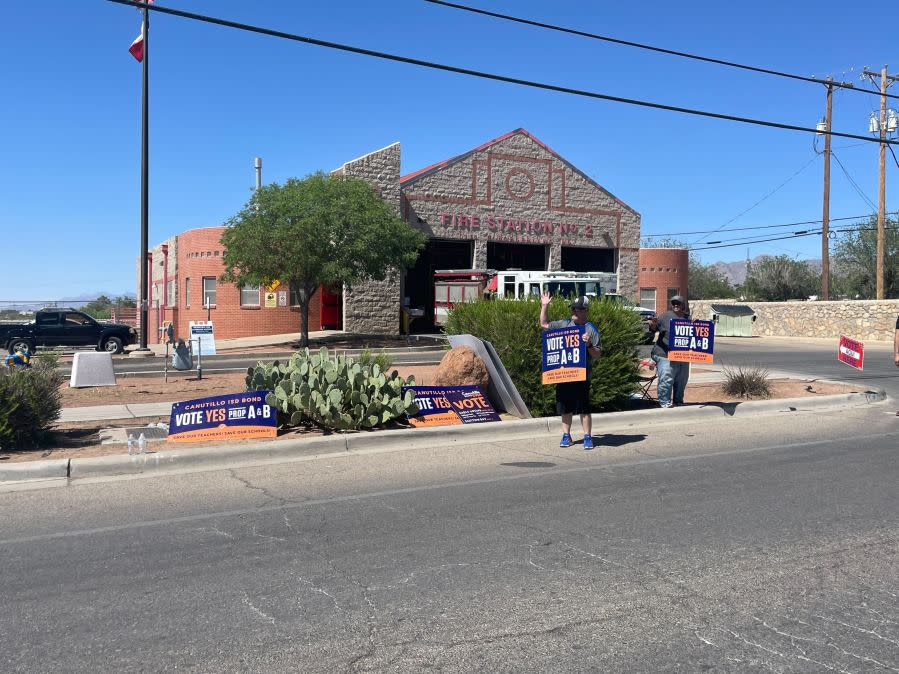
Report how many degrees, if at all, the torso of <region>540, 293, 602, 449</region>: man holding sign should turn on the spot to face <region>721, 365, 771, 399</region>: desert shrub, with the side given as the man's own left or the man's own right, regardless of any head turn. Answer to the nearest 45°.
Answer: approximately 135° to the man's own left

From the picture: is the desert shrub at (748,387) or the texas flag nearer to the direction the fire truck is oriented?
the desert shrub

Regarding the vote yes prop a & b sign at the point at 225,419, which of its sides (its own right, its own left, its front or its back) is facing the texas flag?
back

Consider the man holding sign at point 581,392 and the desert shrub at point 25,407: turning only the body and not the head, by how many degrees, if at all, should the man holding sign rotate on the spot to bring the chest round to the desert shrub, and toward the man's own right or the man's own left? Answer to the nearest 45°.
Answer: approximately 90° to the man's own right

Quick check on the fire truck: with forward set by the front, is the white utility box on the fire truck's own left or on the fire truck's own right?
on the fire truck's own right
